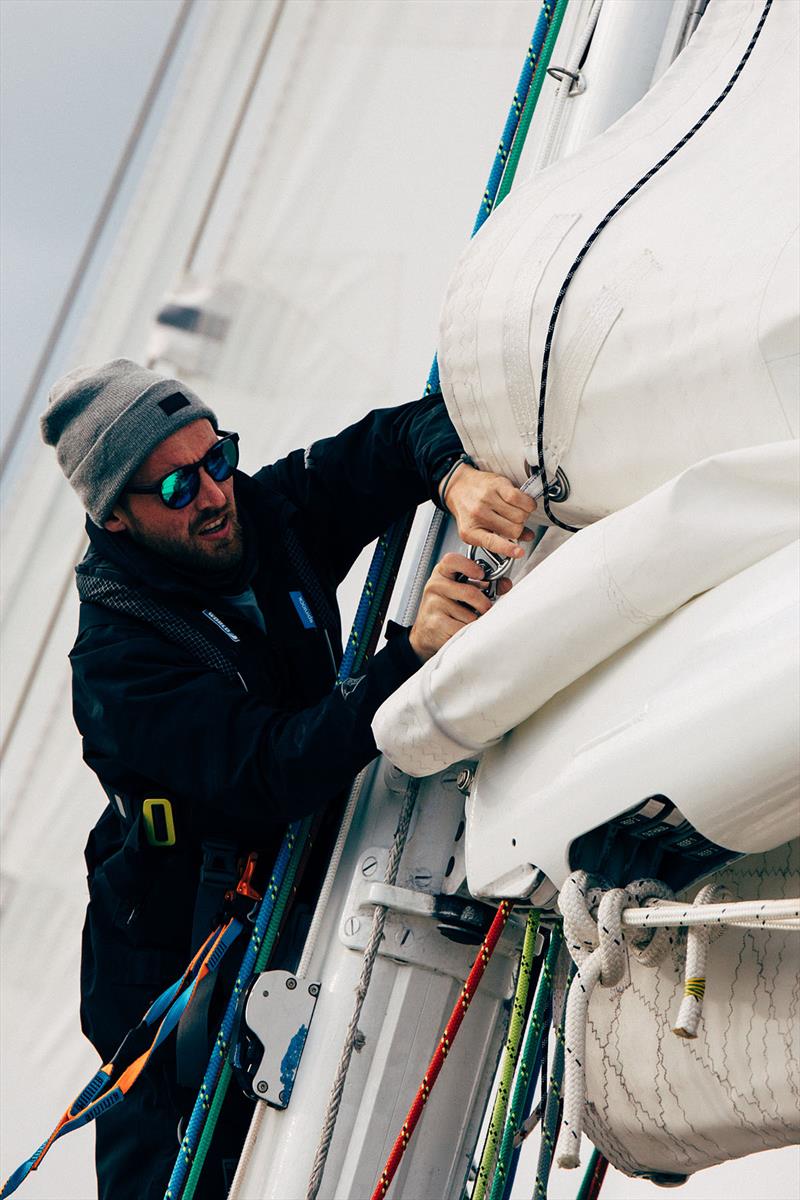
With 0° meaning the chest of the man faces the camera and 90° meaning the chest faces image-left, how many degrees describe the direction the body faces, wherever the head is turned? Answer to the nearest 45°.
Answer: approximately 315°

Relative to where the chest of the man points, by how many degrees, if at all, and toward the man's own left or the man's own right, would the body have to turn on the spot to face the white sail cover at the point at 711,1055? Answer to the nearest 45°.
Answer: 0° — they already face it

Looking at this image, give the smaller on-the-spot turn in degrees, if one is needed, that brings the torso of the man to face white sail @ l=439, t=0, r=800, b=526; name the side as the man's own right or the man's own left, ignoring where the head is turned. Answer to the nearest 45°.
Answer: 0° — they already face it

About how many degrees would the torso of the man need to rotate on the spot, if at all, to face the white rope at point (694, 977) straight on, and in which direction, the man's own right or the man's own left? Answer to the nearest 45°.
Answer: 0° — they already face it
